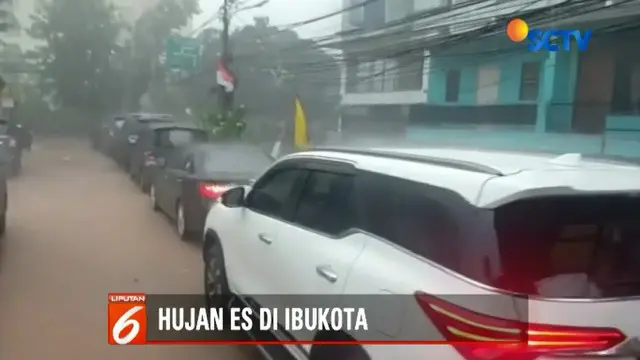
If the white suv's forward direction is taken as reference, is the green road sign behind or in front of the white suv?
in front

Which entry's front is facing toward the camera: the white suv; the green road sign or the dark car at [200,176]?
the green road sign

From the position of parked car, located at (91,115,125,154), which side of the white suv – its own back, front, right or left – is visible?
front

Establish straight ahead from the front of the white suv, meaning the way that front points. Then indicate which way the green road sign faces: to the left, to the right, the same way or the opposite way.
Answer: the opposite way

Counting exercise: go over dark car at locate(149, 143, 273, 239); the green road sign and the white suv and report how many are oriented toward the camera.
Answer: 1

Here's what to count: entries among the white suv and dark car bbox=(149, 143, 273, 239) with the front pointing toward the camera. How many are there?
0

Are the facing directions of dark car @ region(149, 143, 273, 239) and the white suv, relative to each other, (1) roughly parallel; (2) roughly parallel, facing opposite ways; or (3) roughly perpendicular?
roughly parallel

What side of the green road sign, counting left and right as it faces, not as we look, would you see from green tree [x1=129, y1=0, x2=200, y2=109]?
back

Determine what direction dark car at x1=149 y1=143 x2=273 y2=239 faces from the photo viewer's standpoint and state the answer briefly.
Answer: facing away from the viewer and to the left of the viewer

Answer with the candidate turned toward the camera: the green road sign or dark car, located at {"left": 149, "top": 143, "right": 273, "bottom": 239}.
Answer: the green road sign

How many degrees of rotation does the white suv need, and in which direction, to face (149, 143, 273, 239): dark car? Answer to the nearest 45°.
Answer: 0° — it already faces it

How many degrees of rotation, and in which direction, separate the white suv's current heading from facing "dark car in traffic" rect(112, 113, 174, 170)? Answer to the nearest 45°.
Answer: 0° — it already faces it

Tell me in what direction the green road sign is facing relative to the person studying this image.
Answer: facing the viewer

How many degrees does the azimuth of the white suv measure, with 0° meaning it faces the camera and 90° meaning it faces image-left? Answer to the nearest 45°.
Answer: approximately 135°

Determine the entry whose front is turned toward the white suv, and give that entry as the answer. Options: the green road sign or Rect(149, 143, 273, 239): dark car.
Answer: the green road sign

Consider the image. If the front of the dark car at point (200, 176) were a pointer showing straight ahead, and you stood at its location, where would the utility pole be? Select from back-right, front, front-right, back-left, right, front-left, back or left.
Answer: front-right
